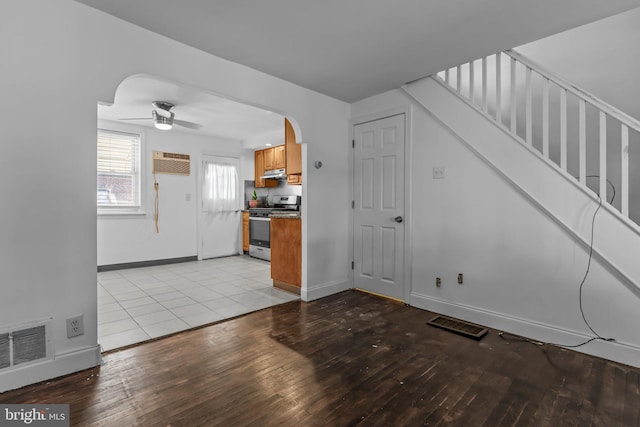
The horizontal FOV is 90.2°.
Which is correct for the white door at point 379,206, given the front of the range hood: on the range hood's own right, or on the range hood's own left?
on the range hood's own left

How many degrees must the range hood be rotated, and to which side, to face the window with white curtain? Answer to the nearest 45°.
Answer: approximately 45° to its right

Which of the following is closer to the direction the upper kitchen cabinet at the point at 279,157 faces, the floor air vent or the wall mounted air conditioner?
the wall mounted air conditioner

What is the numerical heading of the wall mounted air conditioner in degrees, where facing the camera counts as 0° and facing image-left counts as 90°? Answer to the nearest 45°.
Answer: approximately 0°

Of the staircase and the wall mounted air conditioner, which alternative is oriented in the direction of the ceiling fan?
the wall mounted air conditioner

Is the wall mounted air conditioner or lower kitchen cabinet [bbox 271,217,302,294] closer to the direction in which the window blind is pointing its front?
the lower kitchen cabinet

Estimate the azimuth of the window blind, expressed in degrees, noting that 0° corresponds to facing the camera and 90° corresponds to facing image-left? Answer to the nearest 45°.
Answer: approximately 315°
